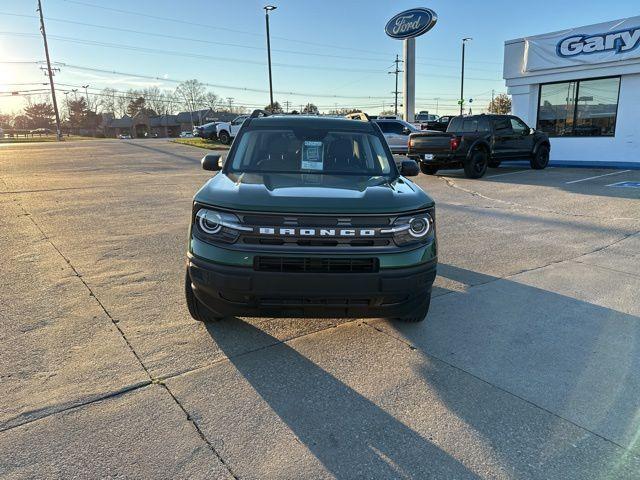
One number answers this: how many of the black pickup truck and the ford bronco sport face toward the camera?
1

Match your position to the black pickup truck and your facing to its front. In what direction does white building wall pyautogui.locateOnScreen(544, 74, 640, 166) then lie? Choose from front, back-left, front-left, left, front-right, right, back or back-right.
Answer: front

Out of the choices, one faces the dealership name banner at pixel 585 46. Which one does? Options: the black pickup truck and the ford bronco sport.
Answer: the black pickup truck

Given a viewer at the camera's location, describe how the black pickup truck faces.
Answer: facing away from the viewer and to the right of the viewer

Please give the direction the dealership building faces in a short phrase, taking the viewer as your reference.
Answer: facing the viewer and to the left of the viewer

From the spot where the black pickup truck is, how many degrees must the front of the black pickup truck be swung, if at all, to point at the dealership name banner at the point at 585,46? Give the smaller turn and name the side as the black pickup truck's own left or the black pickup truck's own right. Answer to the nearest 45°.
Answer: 0° — it already faces it

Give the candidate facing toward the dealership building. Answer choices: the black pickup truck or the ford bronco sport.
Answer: the black pickup truck

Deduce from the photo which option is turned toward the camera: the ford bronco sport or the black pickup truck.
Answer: the ford bronco sport

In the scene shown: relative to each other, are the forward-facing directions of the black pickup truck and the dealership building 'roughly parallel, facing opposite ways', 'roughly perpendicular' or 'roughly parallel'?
roughly parallel, facing opposite ways

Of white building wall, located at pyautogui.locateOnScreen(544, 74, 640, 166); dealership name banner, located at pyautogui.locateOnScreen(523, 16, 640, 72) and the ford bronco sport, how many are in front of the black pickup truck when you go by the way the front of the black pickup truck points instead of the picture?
2

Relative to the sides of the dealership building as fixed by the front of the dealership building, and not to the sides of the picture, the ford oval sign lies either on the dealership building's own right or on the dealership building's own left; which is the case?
on the dealership building's own right

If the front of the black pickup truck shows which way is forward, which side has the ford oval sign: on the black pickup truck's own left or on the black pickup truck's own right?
on the black pickup truck's own left

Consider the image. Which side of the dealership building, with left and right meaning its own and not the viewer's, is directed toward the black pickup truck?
front

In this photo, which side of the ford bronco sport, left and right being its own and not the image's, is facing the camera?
front
